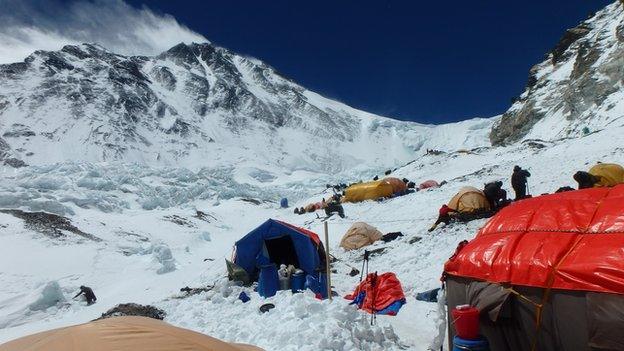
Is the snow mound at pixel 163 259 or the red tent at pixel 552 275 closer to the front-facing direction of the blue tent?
the red tent

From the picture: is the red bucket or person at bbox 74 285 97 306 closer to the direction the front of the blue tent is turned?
the red bucket

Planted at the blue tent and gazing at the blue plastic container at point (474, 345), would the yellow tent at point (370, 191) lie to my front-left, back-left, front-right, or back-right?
back-left

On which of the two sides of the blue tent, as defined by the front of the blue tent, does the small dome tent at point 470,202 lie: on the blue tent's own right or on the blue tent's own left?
on the blue tent's own left

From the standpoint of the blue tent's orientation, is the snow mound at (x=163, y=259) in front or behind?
behind

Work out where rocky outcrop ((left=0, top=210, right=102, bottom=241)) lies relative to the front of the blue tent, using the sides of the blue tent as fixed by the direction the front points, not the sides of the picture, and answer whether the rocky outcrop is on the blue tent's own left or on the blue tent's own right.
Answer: on the blue tent's own right

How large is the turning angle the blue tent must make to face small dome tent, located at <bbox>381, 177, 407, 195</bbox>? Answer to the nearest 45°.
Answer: approximately 135° to its left

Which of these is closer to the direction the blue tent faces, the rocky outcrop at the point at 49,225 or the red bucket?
the red bucket

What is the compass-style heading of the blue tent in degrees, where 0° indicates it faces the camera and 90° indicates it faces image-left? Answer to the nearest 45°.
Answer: approximately 0°

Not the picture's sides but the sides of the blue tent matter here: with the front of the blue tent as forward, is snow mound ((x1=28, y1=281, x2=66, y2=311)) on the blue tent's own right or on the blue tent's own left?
on the blue tent's own right
